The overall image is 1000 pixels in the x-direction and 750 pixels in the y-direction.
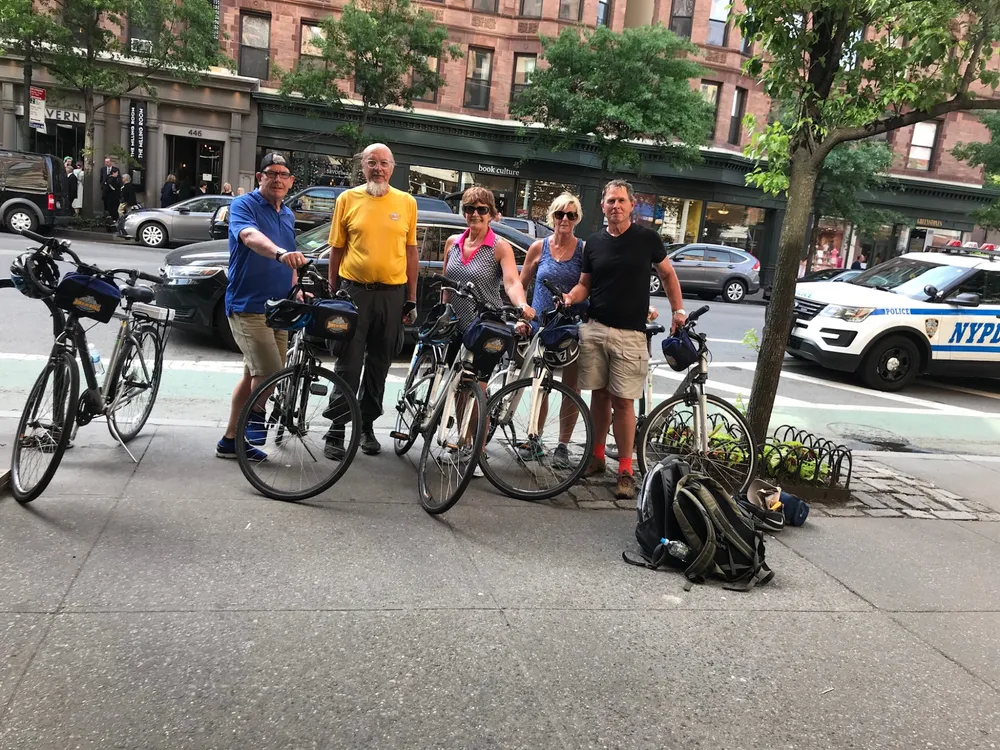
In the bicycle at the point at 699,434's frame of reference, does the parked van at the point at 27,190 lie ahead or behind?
behind

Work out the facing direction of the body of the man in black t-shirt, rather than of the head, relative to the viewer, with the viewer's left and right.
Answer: facing the viewer

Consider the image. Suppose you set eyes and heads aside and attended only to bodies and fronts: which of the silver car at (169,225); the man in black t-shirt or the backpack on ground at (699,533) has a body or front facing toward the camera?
the man in black t-shirt

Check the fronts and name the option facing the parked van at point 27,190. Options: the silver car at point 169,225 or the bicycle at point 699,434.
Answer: the silver car

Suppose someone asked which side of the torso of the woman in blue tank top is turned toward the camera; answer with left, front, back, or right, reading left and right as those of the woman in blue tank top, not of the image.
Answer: front

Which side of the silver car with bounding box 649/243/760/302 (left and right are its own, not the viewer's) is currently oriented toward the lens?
left

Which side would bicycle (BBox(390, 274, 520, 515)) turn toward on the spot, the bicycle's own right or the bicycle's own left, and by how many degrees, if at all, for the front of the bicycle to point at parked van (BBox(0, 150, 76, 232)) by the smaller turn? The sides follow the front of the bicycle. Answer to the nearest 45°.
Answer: approximately 180°

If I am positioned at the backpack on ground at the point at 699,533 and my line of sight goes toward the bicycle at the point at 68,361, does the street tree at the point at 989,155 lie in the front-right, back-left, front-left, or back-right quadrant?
back-right

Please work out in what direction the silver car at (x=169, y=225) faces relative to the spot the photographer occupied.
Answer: facing to the left of the viewer

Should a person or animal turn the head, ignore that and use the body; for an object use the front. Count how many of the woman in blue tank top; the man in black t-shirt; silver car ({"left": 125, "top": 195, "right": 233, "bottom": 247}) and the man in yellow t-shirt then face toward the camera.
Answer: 3

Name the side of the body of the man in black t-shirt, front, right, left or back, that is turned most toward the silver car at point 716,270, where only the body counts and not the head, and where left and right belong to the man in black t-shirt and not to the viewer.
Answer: back

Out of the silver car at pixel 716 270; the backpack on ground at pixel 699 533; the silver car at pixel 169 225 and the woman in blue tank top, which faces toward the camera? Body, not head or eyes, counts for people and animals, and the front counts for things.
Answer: the woman in blue tank top
